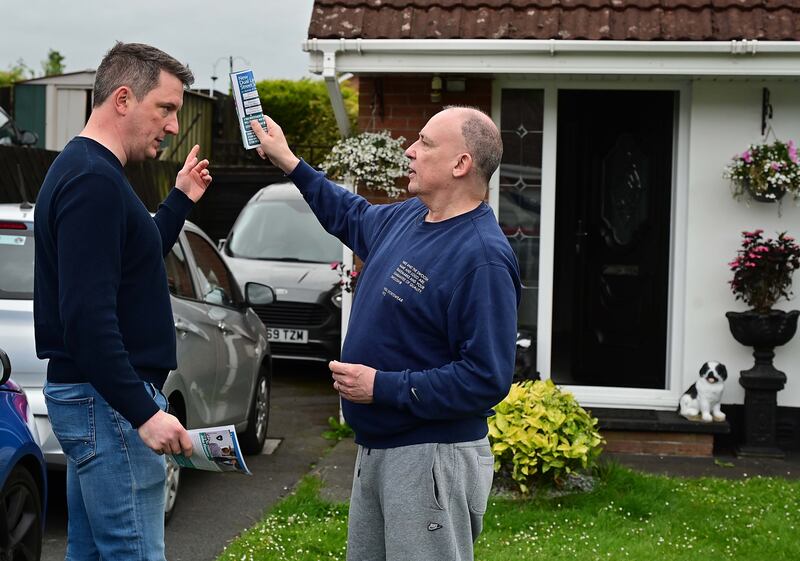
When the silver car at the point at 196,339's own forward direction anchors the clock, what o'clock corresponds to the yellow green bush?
The yellow green bush is roughly at 2 o'clock from the silver car.

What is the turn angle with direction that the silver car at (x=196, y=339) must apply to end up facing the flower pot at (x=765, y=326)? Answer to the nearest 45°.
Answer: approximately 45° to its right

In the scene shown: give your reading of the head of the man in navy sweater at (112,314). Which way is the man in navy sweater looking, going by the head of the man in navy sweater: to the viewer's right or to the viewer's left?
to the viewer's right

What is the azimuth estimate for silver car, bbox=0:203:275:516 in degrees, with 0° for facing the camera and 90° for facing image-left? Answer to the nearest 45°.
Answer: approximately 225°

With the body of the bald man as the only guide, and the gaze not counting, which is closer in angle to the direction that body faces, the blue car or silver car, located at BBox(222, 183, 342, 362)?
the blue car

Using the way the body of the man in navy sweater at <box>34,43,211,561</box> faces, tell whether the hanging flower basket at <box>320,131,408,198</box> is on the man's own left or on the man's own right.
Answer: on the man's own left

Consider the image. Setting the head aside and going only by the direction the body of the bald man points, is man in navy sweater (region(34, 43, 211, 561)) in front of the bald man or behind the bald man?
in front

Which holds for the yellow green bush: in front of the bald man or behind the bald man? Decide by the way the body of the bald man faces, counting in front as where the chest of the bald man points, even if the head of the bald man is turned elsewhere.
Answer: behind

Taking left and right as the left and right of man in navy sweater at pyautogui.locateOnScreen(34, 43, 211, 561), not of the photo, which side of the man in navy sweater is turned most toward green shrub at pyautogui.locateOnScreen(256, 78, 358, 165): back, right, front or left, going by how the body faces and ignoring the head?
left

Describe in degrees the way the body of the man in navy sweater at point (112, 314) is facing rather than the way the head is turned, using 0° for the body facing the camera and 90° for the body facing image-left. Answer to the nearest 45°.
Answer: approximately 270°

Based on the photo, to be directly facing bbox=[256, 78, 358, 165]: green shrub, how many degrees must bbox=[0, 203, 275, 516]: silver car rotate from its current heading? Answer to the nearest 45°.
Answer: approximately 45° to its left

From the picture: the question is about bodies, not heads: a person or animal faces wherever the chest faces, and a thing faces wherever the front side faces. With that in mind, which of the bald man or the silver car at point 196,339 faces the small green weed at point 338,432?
the silver car

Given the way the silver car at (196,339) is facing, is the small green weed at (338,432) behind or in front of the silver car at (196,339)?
in front

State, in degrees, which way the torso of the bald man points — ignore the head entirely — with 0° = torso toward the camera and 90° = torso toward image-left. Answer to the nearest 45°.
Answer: approximately 45°

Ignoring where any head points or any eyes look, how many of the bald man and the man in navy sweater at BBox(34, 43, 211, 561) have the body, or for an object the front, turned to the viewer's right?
1

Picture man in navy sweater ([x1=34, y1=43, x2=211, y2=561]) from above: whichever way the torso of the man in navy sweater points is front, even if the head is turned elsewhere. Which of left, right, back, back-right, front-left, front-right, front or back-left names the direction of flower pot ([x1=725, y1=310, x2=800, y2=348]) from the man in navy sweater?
front-left

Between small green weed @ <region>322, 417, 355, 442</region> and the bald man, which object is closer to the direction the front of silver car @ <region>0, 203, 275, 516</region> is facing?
the small green weed

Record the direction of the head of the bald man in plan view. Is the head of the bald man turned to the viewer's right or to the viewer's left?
to the viewer's left
